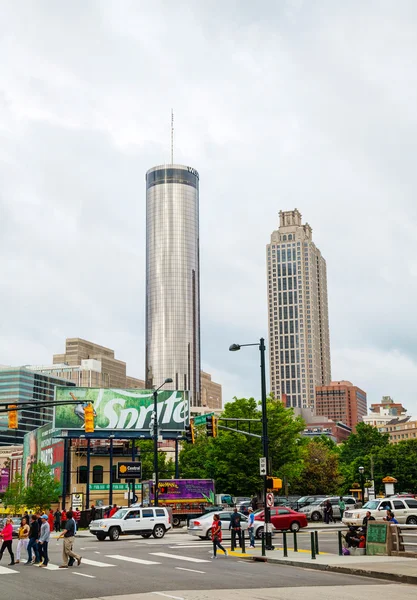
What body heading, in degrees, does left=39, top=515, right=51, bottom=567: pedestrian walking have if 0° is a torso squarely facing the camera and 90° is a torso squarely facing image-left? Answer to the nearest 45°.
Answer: approximately 90°

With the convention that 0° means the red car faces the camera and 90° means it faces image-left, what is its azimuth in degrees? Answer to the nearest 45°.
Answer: approximately 90°

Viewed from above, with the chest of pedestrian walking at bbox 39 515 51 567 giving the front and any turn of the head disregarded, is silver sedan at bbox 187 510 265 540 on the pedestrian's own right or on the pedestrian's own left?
on the pedestrian's own right

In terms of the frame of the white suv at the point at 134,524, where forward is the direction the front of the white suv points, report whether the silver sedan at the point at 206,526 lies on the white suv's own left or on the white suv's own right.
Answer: on the white suv's own left

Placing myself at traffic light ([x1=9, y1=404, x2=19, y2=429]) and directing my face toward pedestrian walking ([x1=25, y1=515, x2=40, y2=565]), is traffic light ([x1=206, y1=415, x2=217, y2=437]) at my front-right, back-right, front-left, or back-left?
back-left

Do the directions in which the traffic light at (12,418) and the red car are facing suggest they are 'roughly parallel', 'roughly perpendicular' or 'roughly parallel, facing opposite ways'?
roughly perpendicular

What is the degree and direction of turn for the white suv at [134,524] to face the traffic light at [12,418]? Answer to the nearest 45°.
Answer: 0° — it already faces it
